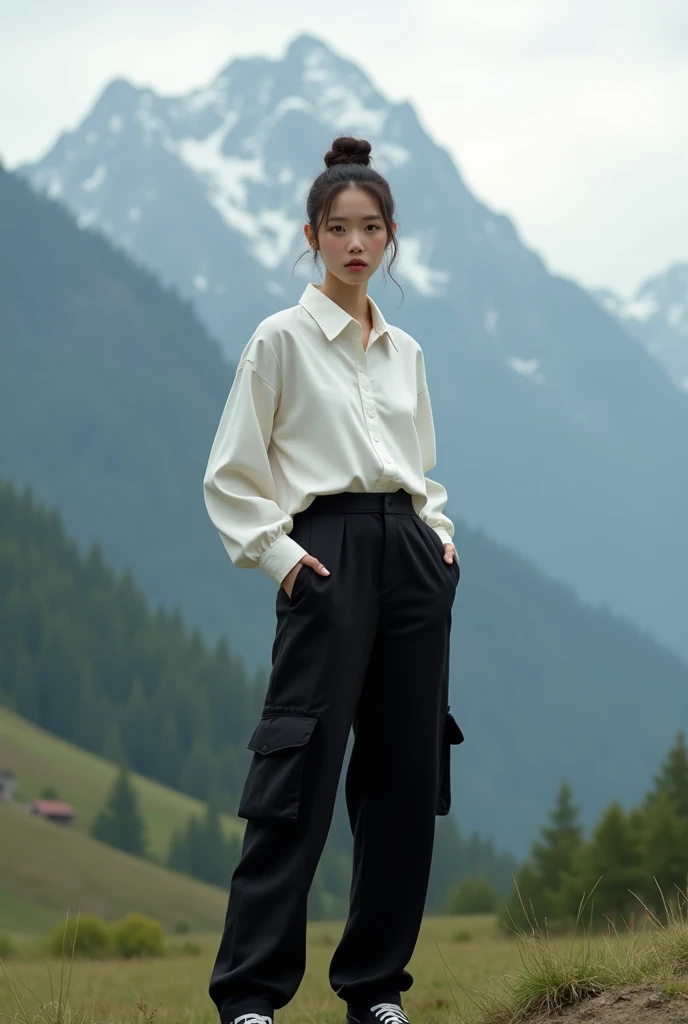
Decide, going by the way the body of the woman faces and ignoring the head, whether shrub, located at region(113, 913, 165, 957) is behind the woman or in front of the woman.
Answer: behind

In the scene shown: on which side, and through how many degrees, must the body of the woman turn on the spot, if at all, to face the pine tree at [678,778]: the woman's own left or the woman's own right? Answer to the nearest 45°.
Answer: approximately 135° to the woman's own left

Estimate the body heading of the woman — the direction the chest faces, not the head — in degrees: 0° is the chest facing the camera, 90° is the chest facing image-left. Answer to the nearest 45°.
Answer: approximately 315°

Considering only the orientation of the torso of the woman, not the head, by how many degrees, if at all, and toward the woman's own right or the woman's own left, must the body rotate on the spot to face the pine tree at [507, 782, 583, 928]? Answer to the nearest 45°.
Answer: approximately 135° to the woman's own left

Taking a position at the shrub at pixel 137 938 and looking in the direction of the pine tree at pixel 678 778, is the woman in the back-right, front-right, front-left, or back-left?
front-right

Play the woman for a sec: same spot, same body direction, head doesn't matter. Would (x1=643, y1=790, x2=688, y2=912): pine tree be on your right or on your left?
on your left
